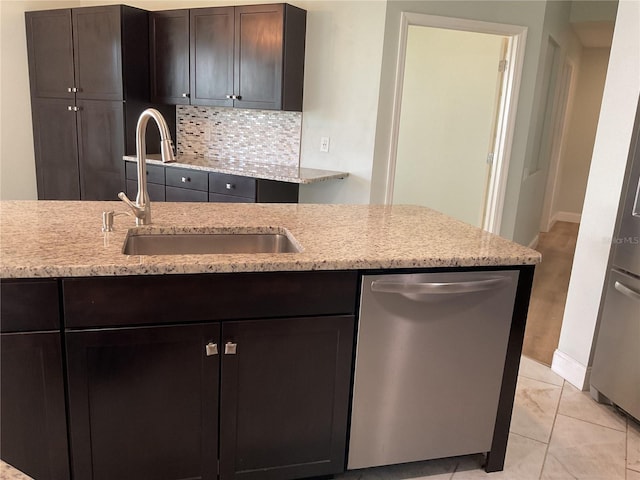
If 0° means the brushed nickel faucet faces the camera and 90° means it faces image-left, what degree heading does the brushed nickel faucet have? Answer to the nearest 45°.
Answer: approximately 315°

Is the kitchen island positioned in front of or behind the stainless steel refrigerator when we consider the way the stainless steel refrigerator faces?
in front

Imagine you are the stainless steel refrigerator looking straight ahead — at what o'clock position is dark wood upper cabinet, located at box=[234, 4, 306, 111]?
The dark wood upper cabinet is roughly at 2 o'clock from the stainless steel refrigerator.

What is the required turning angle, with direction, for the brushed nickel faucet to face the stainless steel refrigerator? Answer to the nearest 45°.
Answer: approximately 45° to its left

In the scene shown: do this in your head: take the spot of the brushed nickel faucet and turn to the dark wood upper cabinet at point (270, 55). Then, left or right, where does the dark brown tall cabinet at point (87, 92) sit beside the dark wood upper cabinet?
left

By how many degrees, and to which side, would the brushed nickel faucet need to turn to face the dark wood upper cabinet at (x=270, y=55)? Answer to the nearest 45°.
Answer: approximately 90° to its left

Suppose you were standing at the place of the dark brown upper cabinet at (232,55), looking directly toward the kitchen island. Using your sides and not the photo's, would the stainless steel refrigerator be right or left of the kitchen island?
left

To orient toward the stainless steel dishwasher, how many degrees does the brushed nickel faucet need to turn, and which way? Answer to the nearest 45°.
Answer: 0° — it already faces it

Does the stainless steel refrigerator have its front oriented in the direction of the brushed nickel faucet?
yes

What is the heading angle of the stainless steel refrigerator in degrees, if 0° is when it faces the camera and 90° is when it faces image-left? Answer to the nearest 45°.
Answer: approximately 45°

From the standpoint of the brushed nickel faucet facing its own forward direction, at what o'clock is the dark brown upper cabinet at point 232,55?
The dark brown upper cabinet is roughly at 8 o'clock from the brushed nickel faucet.
